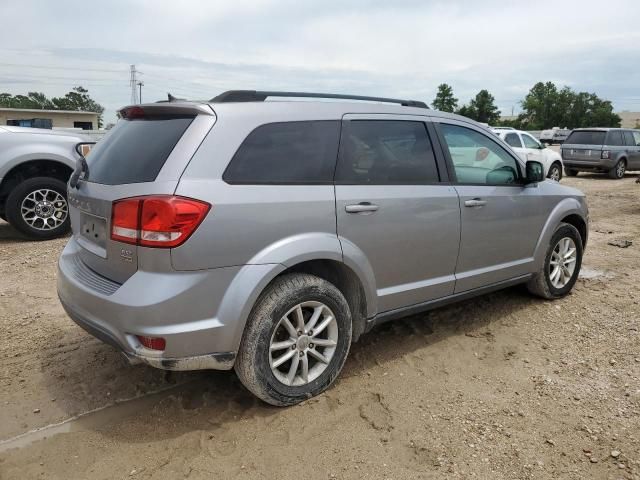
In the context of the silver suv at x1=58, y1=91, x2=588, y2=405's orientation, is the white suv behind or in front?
in front

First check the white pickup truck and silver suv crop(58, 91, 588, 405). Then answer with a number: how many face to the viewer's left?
0

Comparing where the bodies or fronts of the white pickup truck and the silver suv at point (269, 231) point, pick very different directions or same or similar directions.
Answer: same or similar directions

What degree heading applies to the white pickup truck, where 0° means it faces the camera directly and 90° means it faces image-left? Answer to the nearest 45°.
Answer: approximately 270°

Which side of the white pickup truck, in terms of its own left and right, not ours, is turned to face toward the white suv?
front

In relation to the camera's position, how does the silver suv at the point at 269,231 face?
facing away from the viewer and to the right of the viewer

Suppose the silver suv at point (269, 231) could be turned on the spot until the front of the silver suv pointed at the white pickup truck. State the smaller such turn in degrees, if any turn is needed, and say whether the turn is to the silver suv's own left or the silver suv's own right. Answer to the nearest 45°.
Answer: approximately 90° to the silver suv's own left

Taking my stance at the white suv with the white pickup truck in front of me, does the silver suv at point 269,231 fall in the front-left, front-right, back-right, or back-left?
front-left

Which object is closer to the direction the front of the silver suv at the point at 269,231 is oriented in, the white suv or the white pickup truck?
the white suv
